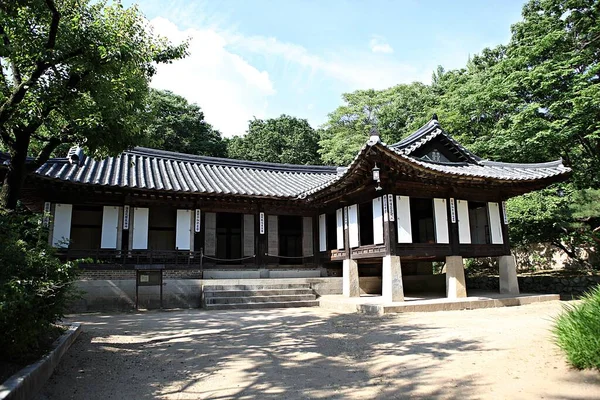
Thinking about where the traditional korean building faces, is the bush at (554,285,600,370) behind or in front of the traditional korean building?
in front

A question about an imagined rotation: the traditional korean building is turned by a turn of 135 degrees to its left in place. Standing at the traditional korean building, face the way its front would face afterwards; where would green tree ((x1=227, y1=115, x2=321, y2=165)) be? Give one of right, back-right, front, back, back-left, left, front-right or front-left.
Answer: front-left

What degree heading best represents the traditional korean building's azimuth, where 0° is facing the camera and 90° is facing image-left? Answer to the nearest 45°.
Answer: approximately 0°

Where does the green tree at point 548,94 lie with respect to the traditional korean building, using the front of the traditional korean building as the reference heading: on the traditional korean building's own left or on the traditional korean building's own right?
on the traditional korean building's own left

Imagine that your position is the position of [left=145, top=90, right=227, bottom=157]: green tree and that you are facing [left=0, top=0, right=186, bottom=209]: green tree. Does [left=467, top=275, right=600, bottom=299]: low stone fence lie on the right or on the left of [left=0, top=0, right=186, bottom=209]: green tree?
left

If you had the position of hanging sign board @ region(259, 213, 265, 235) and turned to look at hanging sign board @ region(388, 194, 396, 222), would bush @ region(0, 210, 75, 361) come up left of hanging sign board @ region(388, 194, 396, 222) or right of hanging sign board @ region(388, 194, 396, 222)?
right

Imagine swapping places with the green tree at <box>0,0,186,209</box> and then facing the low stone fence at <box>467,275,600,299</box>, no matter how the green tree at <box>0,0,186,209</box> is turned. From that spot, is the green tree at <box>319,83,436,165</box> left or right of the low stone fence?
left

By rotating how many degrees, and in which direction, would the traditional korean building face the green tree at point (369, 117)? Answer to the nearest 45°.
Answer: approximately 180°

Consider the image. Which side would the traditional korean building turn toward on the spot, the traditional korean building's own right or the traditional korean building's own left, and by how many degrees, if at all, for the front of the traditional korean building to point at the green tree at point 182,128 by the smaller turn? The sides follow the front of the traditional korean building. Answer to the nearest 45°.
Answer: approximately 135° to the traditional korean building's own right
